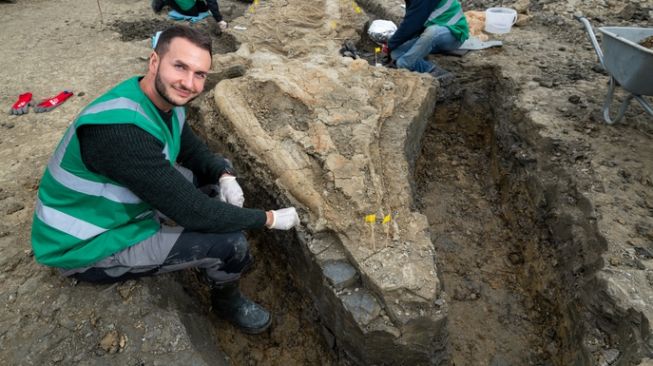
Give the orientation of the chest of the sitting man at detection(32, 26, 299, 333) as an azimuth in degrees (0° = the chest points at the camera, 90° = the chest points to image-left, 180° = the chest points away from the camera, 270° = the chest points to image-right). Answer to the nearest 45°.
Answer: approximately 270°

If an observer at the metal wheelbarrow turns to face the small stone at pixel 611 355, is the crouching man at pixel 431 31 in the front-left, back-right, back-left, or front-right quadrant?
back-right

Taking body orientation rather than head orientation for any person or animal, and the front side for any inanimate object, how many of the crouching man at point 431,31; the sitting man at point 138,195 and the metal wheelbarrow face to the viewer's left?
1

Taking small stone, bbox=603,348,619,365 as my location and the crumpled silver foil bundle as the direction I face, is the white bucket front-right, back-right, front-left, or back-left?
front-right

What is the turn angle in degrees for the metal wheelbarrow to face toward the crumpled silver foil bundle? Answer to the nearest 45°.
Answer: approximately 180°

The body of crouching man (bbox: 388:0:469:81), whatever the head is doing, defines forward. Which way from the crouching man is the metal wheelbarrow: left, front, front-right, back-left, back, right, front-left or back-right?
back-left

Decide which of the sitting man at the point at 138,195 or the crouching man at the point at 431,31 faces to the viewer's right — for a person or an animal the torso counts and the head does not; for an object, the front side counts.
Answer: the sitting man at the point at 138,195

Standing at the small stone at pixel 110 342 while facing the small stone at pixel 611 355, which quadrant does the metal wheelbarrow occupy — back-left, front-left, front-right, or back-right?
front-left

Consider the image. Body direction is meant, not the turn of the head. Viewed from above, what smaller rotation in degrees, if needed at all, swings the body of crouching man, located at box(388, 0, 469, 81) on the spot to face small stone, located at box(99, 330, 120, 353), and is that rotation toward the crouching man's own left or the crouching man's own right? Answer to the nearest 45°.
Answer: approximately 90° to the crouching man's own left

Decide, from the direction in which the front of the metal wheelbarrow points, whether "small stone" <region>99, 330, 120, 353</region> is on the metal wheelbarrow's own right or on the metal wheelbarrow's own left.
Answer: on the metal wheelbarrow's own right

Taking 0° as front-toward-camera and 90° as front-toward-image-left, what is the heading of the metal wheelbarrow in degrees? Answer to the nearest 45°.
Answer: approximately 315°

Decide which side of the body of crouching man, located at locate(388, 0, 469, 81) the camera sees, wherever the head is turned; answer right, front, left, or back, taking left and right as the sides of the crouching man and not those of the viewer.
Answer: left

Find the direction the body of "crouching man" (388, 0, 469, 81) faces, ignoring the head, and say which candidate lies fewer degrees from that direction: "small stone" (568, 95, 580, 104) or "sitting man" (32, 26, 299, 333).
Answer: the sitting man
